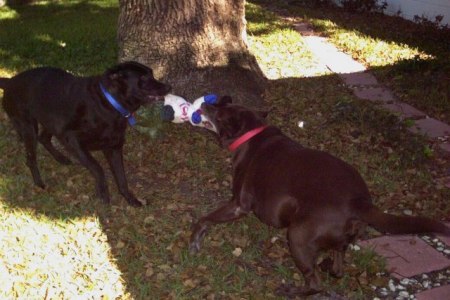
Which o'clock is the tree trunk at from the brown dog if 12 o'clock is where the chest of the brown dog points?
The tree trunk is roughly at 12 o'clock from the brown dog.

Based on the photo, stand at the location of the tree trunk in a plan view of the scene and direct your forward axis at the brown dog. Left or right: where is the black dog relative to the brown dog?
right

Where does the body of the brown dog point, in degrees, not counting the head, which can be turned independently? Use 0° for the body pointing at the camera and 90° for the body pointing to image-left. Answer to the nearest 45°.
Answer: approximately 135°

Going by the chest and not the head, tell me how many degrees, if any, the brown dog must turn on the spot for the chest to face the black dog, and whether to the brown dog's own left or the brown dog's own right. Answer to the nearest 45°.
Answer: approximately 45° to the brown dog's own left

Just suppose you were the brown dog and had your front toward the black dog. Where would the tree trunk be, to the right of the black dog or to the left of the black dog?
right

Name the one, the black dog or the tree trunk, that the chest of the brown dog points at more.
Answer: the tree trunk
